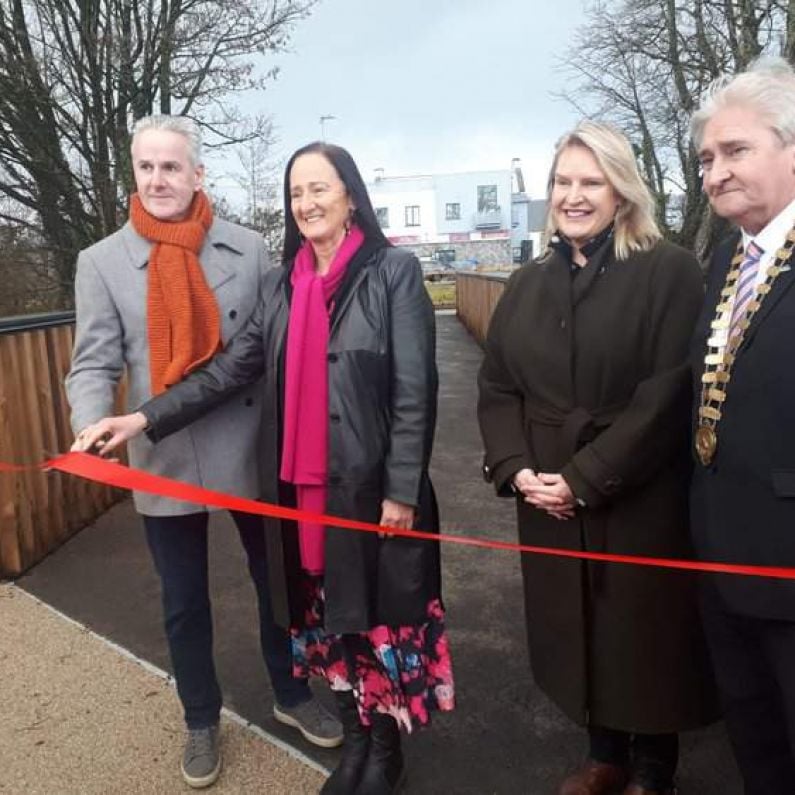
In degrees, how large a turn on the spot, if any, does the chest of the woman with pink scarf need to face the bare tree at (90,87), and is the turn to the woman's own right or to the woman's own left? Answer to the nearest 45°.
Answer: approximately 135° to the woman's own right

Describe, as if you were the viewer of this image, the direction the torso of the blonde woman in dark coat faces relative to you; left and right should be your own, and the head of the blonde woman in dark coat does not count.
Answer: facing the viewer and to the left of the viewer

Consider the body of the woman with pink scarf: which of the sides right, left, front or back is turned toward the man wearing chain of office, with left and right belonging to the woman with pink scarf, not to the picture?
left

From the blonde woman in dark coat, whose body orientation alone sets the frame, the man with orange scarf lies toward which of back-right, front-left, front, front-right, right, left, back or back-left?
front-right

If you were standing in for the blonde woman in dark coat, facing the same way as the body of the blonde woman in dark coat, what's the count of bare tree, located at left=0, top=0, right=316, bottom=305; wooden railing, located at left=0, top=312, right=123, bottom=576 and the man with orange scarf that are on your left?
0

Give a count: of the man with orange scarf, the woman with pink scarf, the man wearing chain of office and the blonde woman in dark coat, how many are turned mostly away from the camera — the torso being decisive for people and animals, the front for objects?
0

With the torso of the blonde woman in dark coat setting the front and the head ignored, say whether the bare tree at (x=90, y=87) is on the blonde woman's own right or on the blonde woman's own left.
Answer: on the blonde woman's own right

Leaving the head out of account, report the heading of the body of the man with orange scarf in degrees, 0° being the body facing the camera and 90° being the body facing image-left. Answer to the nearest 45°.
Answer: approximately 0°

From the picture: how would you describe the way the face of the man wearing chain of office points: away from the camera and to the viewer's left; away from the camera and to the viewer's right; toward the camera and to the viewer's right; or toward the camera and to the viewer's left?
toward the camera and to the viewer's left

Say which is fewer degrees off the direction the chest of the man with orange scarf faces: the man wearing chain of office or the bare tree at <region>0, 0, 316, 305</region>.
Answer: the man wearing chain of office

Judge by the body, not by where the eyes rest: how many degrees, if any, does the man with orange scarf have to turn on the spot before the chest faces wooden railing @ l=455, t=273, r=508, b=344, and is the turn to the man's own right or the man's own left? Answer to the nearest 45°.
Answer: approximately 135° to the man's own left

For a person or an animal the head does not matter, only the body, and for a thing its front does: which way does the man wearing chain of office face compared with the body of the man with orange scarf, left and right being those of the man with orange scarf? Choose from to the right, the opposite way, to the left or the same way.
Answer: to the right
